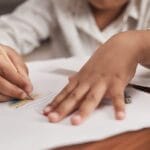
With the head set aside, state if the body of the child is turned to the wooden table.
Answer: yes

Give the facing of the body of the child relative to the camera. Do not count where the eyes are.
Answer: toward the camera
